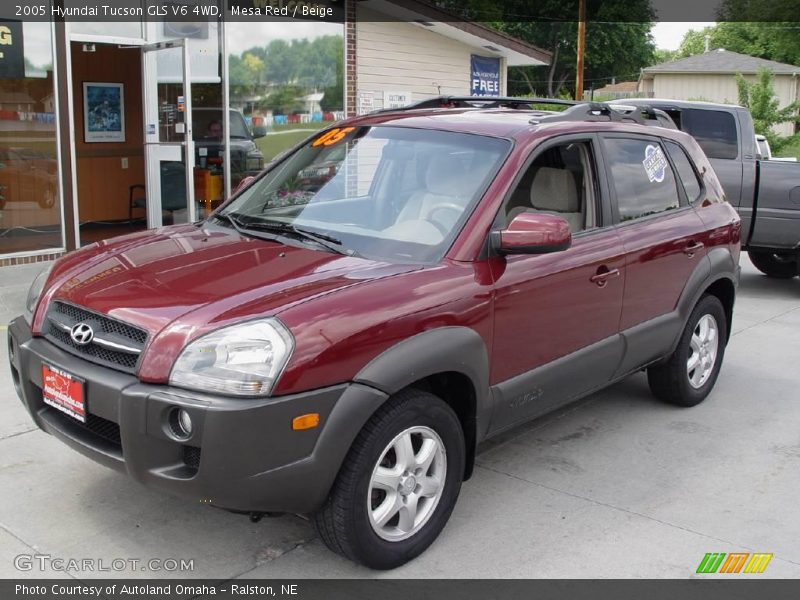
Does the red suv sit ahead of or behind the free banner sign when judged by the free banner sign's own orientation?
ahead

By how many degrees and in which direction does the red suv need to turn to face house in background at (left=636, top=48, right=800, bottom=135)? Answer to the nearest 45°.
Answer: approximately 135° to its right

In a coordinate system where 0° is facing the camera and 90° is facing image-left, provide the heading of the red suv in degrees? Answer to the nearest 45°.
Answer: approximately 45°

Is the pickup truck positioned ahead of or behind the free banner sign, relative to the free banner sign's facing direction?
ahead

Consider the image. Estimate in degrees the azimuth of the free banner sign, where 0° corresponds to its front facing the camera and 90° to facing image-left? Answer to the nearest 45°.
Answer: approximately 0°

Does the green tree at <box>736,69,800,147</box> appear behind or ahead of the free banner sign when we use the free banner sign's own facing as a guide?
behind

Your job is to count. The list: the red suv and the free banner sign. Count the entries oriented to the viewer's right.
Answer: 0

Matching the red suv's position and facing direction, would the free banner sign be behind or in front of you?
behind
